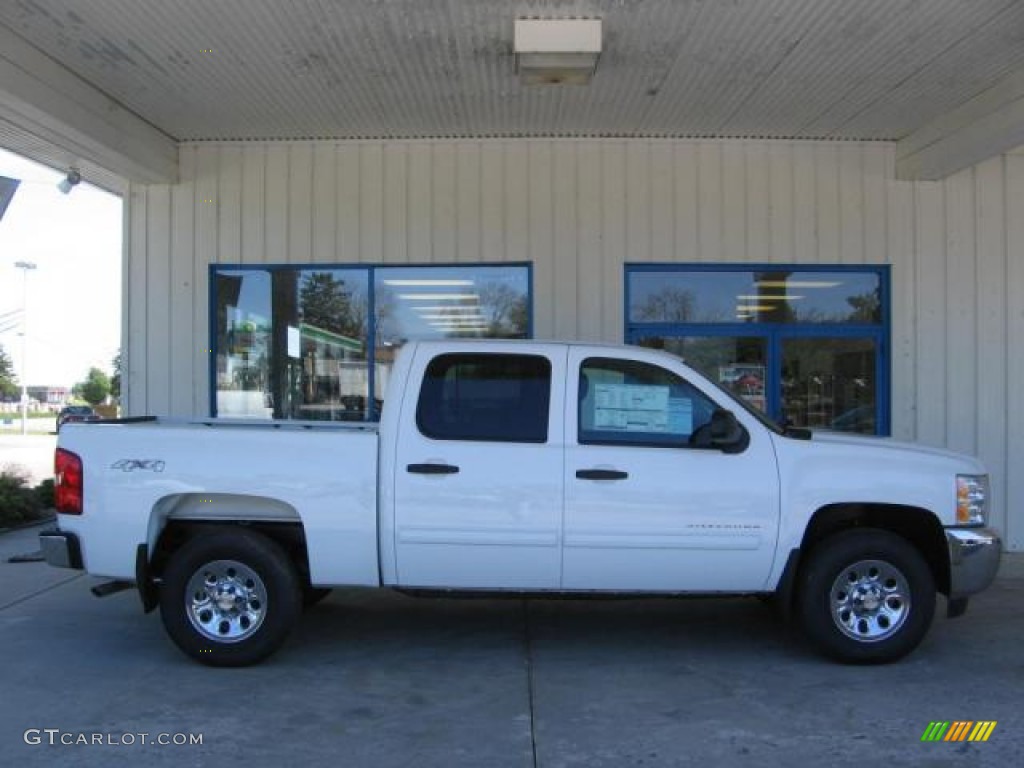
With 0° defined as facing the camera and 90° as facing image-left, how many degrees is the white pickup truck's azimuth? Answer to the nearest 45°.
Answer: approximately 270°

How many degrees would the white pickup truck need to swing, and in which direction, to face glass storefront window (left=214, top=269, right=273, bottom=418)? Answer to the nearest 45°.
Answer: approximately 135° to its left

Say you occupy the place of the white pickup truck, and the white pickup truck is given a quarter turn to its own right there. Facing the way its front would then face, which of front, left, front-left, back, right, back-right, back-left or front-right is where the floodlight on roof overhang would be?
back-right

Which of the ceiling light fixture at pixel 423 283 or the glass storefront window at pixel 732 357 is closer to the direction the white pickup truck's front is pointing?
the glass storefront window

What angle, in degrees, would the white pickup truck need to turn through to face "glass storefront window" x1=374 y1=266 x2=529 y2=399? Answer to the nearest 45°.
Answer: approximately 90° to its left

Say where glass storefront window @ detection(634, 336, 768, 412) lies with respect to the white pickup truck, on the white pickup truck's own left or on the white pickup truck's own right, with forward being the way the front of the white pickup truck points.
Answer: on the white pickup truck's own left

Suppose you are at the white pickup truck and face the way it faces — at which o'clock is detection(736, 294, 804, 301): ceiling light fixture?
The ceiling light fixture is roughly at 10 o'clock from the white pickup truck.

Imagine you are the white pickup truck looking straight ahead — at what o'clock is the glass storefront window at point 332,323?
The glass storefront window is roughly at 8 o'clock from the white pickup truck.
